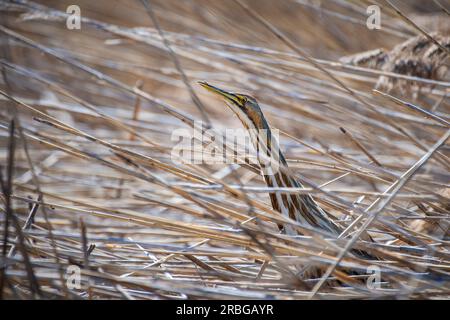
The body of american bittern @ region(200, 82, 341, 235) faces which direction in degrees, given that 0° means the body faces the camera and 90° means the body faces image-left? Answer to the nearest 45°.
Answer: approximately 90°
